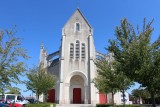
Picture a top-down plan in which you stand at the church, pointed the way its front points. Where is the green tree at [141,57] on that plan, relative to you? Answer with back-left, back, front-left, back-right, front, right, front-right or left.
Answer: front

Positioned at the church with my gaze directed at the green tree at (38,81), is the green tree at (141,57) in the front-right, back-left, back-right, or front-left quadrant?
front-left

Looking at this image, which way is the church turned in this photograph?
toward the camera

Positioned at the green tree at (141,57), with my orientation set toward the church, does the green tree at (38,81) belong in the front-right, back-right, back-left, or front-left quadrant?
front-left

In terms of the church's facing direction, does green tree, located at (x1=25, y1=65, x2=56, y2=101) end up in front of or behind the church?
in front

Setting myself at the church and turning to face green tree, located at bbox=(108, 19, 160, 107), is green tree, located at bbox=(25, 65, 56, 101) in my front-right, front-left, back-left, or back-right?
front-right

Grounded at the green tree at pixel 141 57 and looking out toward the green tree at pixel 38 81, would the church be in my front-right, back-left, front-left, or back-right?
front-right
